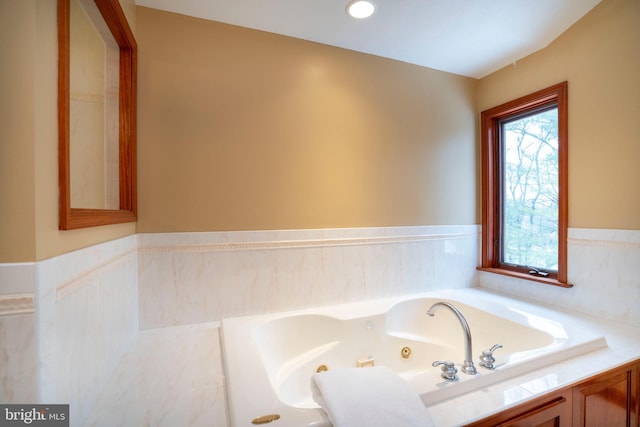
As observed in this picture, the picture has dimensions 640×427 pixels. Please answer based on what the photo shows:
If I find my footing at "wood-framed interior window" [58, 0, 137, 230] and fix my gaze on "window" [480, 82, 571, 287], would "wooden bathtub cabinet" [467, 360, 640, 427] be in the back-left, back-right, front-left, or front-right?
front-right

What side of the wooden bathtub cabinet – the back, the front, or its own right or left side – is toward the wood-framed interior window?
right

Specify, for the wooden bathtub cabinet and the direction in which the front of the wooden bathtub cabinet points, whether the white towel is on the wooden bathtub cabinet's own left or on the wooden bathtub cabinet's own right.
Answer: on the wooden bathtub cabinet's own right

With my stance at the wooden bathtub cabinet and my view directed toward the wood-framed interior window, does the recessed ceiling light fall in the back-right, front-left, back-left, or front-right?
front-right

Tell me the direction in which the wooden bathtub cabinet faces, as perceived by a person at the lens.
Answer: facing the viewer and to the right of the viewer

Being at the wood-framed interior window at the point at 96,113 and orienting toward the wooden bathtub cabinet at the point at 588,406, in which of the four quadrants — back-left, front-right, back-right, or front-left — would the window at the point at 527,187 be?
front-left

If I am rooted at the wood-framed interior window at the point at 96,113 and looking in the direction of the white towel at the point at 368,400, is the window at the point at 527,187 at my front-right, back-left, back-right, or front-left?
front-left

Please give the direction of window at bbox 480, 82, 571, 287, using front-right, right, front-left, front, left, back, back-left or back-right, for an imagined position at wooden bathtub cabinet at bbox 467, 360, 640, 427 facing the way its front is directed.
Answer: back-left

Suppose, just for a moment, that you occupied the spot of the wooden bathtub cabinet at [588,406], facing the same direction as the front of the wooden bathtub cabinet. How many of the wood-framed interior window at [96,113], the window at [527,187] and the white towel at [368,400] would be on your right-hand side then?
2
